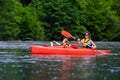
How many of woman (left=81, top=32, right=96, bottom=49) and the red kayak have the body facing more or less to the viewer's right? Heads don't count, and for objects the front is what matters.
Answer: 0

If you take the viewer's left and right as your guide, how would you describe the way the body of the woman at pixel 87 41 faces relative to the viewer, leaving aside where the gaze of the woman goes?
facing the viewer and to the left of the viewer

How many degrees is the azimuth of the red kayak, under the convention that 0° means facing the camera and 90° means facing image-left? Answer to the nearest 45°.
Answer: approximately 90°
